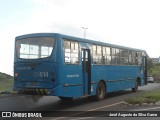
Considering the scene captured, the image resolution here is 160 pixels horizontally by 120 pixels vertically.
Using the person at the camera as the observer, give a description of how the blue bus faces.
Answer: facing away from the viewer and to the right of the viewer
